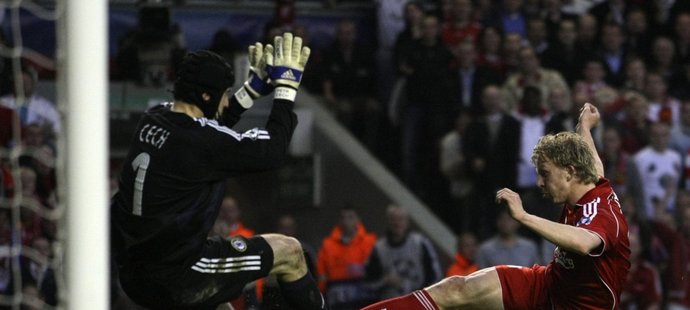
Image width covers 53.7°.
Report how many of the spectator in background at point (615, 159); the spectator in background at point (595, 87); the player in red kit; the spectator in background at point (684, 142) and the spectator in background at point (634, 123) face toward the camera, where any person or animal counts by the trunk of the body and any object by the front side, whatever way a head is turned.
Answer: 4

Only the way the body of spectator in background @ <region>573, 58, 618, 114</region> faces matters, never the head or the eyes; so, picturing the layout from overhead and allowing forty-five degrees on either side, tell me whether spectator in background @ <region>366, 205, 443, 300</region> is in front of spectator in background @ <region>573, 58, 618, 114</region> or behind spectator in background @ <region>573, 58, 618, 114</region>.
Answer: in front

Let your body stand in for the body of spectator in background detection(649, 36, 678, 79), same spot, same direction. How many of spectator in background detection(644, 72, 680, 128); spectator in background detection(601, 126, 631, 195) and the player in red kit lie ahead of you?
3

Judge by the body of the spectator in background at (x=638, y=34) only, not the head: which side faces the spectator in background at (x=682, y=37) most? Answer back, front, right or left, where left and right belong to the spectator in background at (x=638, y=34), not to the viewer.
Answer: left

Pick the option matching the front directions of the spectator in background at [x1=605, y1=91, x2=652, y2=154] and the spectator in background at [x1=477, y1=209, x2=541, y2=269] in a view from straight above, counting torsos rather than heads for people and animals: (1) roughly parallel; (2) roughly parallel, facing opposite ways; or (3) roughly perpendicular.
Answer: roughly parallel

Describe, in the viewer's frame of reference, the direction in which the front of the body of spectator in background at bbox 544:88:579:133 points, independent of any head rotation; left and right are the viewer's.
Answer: facing the viewer

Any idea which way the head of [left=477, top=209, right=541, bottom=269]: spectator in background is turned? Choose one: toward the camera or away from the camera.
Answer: toward the camera

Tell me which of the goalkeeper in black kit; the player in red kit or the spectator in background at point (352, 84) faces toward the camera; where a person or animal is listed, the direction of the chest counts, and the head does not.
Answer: the spectator in background

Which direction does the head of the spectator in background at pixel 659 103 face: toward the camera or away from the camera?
toward the camera

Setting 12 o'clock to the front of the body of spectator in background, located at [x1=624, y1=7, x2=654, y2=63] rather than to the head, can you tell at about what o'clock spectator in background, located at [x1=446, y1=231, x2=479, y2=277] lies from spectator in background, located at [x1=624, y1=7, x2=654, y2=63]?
spectator in background, located at [x1=446, y1=231, x2=479, y2=277] is roughly at 1 o'clock from spectator in background, located at [x1=624, y1=7, x2=654, y2=63].

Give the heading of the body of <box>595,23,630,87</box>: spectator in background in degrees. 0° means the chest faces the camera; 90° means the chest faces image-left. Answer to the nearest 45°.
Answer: approximately 0°

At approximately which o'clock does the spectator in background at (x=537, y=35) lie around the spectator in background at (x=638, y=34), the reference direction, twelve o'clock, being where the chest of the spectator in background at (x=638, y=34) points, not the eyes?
the spectator in background at (x=537, y=35) is roughly at 2 o'clock from the spectator in background at (x=638, y=34).

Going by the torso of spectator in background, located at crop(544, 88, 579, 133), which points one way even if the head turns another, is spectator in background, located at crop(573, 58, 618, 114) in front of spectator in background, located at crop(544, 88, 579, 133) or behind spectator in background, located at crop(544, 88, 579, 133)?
behind
